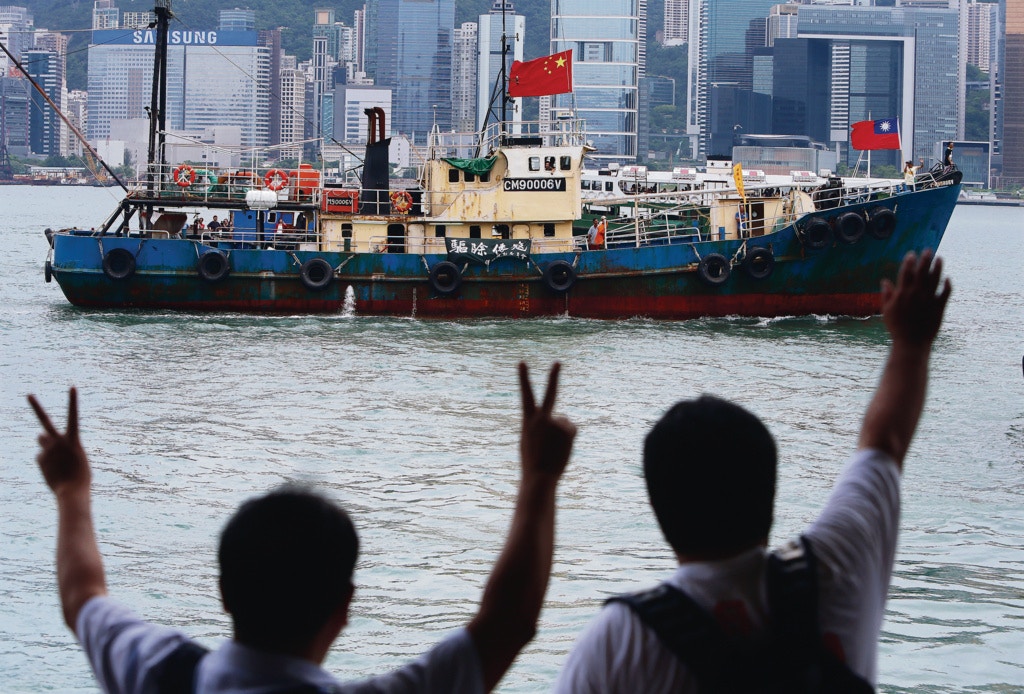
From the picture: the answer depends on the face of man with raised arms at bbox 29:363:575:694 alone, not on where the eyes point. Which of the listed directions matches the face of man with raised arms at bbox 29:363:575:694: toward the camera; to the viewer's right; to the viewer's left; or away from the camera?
away from the camera

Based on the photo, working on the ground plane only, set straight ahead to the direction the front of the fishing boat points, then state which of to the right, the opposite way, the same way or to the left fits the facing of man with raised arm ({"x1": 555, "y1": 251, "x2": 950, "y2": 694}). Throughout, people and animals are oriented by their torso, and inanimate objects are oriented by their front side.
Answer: to the left

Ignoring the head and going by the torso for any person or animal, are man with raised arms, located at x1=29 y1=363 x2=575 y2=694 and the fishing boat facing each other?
no

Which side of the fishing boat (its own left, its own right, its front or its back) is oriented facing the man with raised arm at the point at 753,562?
right

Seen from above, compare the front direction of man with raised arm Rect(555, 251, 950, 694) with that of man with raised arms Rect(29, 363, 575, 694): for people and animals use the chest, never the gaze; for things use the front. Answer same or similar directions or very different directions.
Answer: same or similar directions

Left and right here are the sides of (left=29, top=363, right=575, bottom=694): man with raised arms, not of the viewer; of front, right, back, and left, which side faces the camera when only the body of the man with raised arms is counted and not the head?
back

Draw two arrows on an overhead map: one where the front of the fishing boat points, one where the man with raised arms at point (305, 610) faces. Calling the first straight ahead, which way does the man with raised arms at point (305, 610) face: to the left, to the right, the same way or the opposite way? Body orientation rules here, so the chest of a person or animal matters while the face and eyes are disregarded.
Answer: to the left

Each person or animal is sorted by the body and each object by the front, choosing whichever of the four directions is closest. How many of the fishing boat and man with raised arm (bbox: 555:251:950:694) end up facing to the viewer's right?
1

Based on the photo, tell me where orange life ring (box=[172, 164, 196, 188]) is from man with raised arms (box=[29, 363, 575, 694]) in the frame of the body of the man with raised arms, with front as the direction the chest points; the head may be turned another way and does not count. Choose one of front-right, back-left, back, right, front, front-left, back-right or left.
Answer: front

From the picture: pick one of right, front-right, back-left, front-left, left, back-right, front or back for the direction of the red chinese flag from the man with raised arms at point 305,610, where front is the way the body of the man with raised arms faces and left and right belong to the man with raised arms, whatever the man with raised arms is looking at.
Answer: front

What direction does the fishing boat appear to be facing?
to the viewer's right

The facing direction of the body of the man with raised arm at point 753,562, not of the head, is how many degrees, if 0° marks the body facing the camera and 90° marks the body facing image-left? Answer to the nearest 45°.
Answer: approximately 180°

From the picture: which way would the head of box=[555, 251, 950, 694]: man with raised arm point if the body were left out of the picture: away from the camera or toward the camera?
away from the camera

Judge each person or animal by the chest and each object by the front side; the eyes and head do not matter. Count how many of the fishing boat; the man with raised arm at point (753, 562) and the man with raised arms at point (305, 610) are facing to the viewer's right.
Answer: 1

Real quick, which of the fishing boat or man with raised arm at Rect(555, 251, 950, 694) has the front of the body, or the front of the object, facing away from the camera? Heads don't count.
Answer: the man with raised arm

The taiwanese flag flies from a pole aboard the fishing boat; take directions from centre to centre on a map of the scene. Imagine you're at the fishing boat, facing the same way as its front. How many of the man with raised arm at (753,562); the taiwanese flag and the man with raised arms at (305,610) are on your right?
2

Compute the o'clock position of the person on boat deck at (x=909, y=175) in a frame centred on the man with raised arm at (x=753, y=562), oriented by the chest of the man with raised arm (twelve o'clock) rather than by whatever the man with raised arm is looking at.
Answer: The person on boat deck is roughly at 12 o'clock from the man with raised arm.
